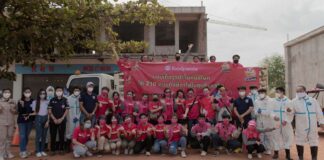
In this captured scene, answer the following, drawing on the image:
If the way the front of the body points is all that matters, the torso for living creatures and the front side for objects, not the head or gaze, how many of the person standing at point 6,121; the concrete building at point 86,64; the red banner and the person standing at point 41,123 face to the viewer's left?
0

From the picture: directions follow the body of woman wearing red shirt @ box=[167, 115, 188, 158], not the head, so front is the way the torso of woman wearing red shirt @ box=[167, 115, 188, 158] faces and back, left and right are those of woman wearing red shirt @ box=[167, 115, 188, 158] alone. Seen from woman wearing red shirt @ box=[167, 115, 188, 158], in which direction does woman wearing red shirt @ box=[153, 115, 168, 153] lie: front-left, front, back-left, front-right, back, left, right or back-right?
right

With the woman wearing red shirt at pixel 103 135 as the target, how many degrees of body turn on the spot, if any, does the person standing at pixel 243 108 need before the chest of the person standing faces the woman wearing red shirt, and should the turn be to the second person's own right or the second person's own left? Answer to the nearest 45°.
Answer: approximately 90° to the second person's own right

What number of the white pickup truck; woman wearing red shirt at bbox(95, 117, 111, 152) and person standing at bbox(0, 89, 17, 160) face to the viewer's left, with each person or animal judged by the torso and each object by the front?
1

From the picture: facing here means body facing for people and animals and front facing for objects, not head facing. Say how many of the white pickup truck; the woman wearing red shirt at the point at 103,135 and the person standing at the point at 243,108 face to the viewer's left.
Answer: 1

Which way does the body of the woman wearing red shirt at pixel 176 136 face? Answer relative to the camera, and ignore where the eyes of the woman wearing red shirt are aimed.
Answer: toward the camera

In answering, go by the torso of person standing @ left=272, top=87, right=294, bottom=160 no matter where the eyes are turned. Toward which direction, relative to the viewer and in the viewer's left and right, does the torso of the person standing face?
facing the viewer

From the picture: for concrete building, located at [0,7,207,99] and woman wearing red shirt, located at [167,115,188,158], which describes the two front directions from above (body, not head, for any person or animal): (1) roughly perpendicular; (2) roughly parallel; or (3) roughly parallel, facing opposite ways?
roughly parallel

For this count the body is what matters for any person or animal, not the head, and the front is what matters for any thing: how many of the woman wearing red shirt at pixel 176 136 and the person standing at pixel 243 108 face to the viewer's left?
0

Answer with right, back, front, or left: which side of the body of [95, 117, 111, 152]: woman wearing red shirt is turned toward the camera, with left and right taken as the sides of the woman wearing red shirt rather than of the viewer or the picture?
front

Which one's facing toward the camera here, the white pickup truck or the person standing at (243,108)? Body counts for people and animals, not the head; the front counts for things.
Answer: the person standing

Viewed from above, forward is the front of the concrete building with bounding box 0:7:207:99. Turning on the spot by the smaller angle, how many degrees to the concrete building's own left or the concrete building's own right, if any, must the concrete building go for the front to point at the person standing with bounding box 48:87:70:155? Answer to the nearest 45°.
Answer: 0° — it already faces them

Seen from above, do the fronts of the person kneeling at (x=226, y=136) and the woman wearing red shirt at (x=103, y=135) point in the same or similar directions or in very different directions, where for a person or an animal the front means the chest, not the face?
same or similar directions

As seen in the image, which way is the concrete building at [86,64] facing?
toward the camera
